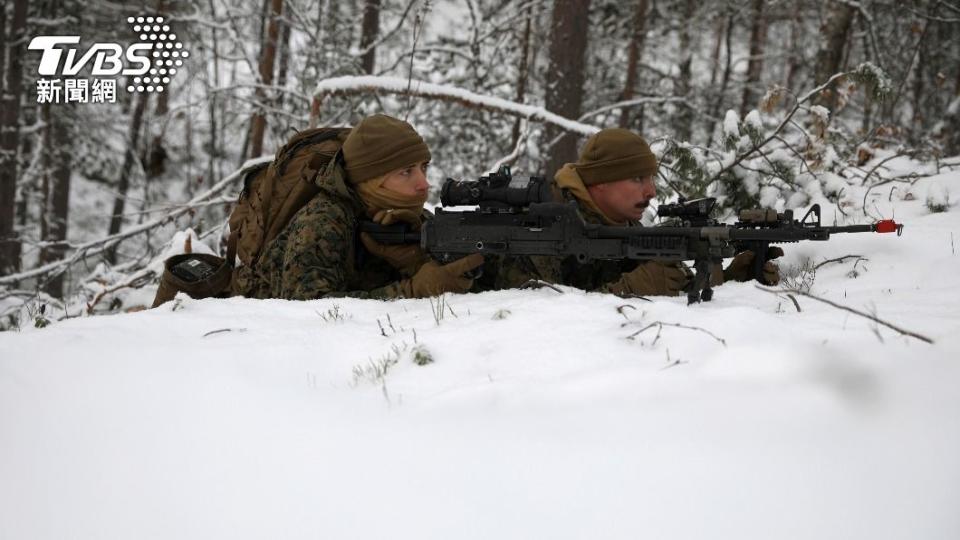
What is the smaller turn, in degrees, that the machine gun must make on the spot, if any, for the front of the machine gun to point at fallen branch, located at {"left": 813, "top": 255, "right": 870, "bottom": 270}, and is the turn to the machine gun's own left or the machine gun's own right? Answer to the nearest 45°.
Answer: approximately 45° to the machine gun's own left

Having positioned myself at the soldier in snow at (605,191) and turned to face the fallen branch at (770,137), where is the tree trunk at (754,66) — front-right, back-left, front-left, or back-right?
front-left

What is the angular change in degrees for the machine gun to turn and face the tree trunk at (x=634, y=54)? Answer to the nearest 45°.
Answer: approximately 90° to its left

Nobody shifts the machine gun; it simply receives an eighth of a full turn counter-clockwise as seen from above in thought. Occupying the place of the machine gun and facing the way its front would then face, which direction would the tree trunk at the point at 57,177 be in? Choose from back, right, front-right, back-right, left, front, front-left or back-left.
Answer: left

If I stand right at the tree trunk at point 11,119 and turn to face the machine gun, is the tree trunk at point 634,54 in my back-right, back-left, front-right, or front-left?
front-left

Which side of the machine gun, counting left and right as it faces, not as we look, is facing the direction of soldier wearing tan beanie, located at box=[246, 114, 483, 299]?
back

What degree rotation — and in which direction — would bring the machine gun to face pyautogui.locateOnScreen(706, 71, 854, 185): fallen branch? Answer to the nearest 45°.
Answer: approximately 45° to its left

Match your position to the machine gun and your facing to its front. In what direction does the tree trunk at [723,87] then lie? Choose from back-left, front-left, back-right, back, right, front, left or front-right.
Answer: left

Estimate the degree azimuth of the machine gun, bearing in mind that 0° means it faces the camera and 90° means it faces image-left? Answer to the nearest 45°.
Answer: approximately 270°

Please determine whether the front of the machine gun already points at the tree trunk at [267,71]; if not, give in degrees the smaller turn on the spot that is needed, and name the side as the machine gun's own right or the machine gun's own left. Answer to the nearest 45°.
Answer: approximately 135° to the machine gun's own left

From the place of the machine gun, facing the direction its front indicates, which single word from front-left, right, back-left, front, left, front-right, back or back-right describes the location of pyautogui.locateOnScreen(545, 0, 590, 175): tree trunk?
left

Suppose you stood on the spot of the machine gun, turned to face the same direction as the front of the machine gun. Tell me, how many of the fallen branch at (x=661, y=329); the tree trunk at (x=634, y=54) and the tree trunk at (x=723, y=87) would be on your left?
2

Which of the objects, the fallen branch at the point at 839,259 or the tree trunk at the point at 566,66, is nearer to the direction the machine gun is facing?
the fallen branch

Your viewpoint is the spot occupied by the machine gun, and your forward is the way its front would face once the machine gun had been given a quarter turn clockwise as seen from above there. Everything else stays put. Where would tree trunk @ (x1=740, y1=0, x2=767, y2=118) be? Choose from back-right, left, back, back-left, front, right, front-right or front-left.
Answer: back

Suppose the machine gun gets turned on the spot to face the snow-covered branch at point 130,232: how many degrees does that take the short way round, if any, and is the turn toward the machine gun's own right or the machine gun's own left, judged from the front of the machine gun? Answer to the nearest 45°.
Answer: approximately 135° to the machine gun's own left
